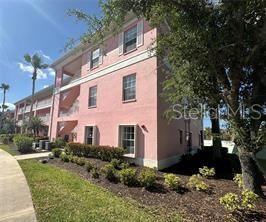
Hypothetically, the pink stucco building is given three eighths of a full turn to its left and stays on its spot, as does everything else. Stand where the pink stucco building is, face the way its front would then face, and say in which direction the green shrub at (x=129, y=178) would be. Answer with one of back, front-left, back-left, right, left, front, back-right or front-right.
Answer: right

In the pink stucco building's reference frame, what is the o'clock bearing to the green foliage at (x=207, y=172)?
The green foliage is roughly at 9 o'clock from the pink stucco building.

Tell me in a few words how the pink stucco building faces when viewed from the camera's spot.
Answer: facing the viewer and to the left of the viewer

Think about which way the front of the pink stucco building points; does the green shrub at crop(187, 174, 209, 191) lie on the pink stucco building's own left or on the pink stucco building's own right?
on the pink stucco building's own left

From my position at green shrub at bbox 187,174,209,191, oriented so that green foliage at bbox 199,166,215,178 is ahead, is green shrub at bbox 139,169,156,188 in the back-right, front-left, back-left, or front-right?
back-left

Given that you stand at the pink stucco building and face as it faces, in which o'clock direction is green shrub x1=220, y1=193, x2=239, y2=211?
The green shrub is roughly at 10 o'clock from the pink stucco building.

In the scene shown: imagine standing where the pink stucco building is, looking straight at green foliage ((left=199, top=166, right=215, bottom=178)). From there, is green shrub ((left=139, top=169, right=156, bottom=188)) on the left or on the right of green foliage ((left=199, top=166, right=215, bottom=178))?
right

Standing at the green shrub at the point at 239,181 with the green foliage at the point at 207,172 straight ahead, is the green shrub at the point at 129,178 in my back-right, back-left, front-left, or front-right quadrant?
front-left

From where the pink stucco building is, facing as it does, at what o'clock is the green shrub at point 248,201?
The green shrub is roughly at 10 o'clock from the pink stucco building.

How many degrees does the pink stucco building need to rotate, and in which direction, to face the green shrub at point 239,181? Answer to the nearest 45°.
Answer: approximately 90° to its left

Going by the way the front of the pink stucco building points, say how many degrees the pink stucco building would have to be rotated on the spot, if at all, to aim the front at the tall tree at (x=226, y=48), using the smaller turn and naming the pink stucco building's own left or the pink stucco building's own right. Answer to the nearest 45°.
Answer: approximately 45° to the pink stucco building's own left
